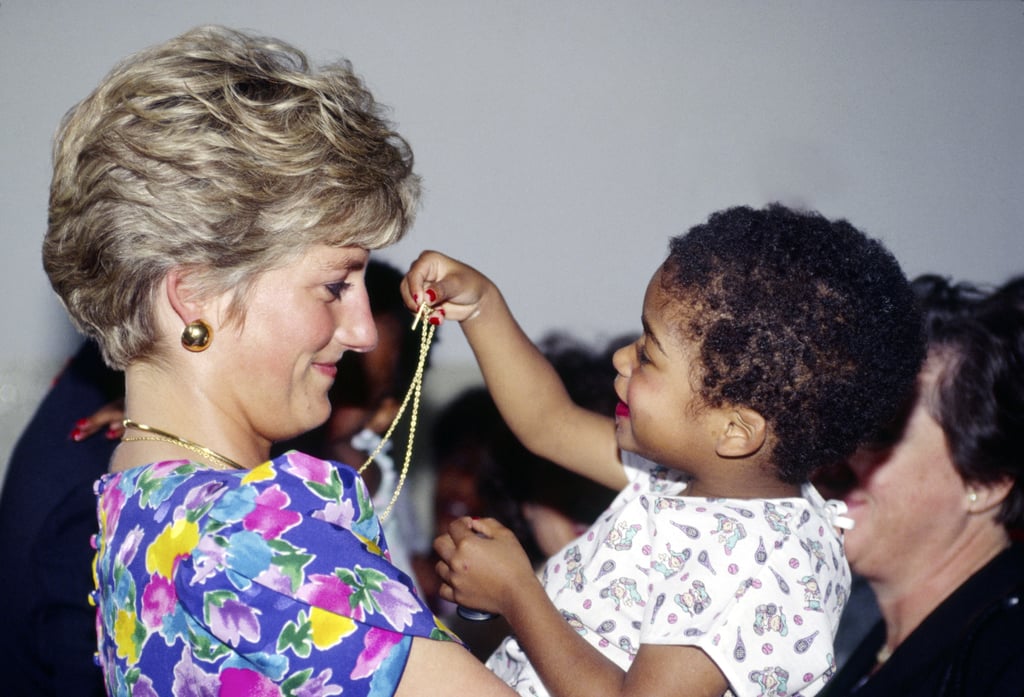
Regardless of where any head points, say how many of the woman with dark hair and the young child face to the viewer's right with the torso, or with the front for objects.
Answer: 0

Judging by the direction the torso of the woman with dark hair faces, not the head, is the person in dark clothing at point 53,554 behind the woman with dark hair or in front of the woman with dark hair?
in front

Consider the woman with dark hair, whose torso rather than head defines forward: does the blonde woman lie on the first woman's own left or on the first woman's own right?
on the first woman's own left

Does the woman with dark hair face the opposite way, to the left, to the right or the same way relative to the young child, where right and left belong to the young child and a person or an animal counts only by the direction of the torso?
the same way

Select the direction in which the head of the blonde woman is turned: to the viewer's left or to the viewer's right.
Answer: to the viewer's right

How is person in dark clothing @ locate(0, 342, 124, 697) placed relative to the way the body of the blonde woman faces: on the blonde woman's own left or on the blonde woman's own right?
on the blonde woman's own left

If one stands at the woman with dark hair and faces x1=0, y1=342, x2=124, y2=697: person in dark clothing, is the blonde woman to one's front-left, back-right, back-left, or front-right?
front-left

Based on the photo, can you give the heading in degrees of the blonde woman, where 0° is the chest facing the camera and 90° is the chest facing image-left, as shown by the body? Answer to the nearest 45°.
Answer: approximately 270°

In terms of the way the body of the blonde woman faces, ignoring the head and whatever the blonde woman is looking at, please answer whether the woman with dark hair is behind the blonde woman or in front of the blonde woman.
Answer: in front

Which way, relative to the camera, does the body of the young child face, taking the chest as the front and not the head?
to the viewer's left

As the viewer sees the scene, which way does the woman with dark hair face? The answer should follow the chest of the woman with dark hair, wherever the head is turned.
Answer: to the viewer's left

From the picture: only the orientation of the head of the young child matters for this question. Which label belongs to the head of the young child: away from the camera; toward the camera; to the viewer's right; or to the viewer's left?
to the viewer's left
